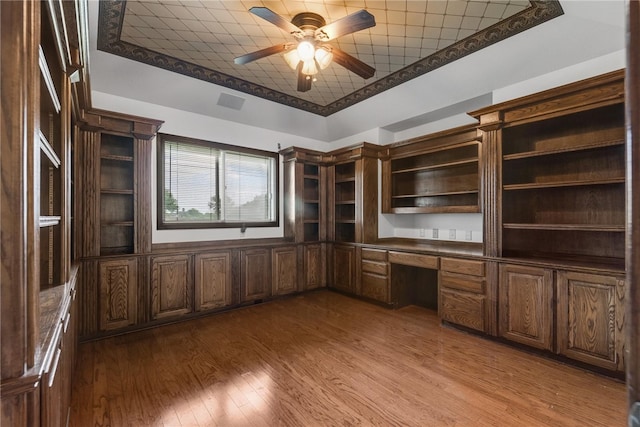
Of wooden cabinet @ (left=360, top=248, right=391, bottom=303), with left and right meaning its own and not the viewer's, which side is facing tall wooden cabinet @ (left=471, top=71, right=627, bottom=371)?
left

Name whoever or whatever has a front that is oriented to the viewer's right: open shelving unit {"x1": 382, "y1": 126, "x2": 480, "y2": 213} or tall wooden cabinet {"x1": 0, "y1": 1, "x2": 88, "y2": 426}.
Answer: the tall wooden cabinet

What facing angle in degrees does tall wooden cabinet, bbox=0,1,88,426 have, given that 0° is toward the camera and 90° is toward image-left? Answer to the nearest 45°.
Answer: approximately 270°

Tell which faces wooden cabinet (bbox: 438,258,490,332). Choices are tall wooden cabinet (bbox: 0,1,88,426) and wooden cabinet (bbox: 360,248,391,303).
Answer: the tall wooden cabinet

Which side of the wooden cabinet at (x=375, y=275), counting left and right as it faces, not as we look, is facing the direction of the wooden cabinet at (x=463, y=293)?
left

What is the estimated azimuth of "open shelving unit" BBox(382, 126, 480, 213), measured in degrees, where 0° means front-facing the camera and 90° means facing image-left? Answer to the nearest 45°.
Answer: approximately 45°

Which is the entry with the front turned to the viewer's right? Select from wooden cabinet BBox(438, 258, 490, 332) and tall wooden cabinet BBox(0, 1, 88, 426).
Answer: the tall wooden cabinet

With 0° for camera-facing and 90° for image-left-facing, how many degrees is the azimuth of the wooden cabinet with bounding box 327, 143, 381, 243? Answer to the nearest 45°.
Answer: approximately 45°
